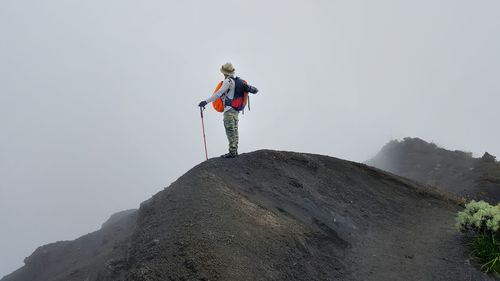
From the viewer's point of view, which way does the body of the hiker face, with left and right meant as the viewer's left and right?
facing away from the viewer and to the left of the viewer

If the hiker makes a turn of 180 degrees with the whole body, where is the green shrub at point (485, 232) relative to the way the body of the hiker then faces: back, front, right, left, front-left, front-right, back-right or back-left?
front

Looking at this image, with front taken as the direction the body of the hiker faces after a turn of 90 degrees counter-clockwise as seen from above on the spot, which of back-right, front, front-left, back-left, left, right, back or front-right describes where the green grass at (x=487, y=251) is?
left
